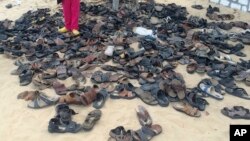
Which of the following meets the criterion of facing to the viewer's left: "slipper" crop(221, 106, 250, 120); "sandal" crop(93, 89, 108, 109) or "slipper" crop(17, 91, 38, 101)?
"slipper" crop(17, 91, 38, 101)

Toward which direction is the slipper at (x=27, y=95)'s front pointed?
to the viewer's left

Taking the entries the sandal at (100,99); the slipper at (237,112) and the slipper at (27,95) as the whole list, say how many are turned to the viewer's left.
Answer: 1

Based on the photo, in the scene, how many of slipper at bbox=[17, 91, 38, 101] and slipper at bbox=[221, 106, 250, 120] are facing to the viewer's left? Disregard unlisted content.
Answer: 1

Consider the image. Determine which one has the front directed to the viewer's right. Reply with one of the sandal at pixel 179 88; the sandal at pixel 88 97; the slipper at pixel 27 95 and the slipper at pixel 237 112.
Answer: the slipper at pixel 237 112

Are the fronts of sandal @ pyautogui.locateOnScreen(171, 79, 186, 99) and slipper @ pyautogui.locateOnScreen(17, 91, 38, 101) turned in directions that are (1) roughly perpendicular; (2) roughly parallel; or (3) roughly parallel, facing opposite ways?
roughly perpendicular

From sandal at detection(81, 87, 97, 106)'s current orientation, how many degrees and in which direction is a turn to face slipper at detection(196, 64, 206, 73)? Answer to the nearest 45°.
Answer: approximately 180°

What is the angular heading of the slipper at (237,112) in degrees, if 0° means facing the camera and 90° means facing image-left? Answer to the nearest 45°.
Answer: approximately 270°

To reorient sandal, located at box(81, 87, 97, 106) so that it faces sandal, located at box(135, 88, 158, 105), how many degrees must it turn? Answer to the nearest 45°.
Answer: approximately 135° to its left

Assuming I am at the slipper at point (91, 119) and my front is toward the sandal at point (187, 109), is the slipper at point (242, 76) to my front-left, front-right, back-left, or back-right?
front-left
